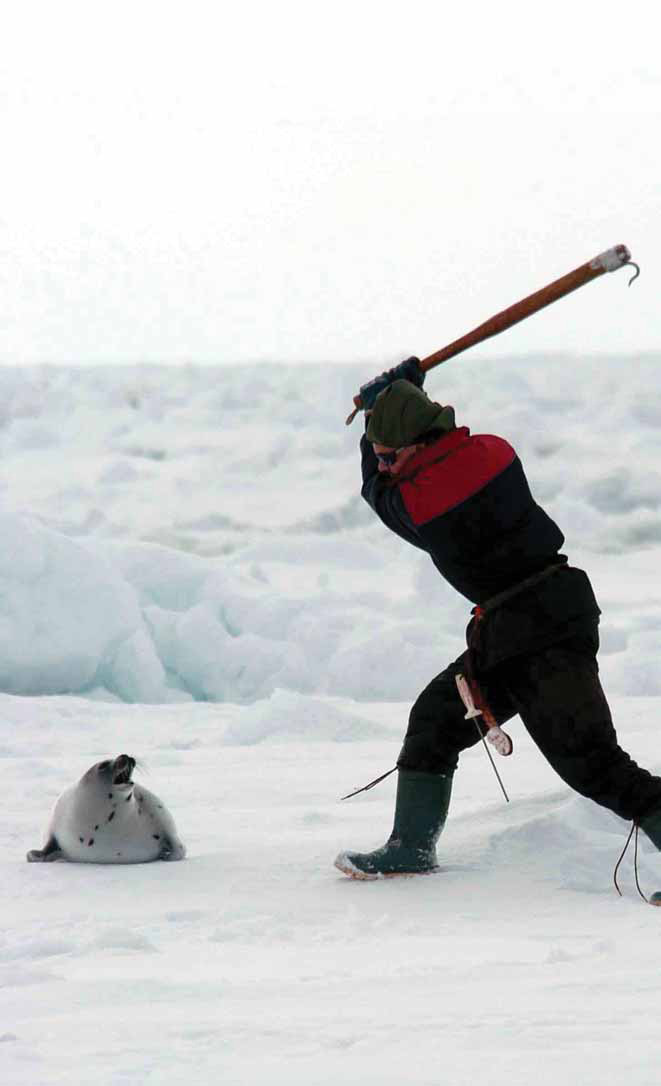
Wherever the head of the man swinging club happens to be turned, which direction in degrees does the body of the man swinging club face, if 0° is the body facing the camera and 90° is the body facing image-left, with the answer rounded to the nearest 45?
approximately 90°
